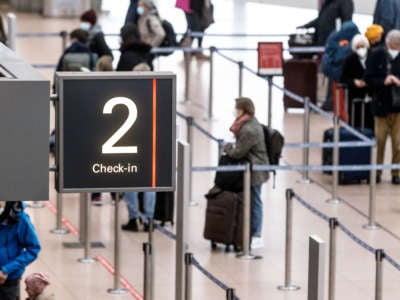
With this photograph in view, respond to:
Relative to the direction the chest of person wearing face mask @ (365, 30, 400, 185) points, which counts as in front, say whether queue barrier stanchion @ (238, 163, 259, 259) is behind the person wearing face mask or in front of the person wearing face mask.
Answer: in front

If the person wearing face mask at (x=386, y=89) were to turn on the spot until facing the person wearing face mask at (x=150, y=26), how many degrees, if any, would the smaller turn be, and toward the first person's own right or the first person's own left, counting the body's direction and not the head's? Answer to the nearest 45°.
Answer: approximately 135° to the first person's own right

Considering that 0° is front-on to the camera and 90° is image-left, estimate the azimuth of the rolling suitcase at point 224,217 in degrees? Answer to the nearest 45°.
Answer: approximately 45°

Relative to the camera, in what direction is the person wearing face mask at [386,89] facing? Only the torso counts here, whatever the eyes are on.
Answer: toward the camera

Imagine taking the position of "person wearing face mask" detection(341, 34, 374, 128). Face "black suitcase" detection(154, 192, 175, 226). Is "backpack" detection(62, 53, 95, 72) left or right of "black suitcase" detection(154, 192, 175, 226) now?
right

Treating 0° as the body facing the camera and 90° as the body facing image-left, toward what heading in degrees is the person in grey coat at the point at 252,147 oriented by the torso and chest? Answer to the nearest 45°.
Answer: approximately 90°

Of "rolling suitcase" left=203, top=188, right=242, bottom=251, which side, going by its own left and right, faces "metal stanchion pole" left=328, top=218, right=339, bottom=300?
left

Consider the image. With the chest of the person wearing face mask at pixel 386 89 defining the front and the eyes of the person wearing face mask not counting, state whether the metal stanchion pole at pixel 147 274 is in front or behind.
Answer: in front

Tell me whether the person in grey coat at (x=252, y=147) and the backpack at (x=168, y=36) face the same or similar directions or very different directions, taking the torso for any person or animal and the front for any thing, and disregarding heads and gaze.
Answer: very different directions
